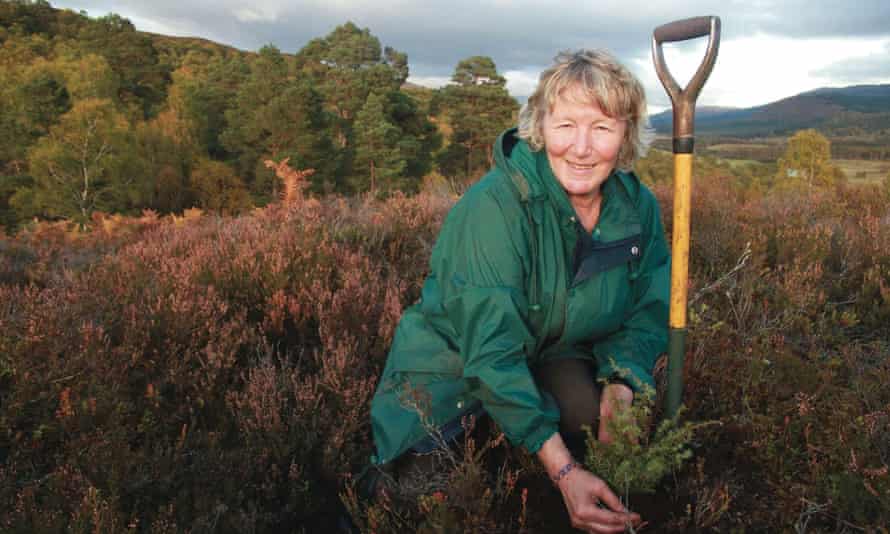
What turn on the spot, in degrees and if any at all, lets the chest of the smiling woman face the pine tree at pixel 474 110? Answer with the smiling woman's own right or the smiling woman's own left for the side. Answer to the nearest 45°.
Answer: approximately 135° to the smiling woman's own left

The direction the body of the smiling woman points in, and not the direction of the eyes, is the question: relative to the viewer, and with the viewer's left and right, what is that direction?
facing the viewer and to the right of the viewer

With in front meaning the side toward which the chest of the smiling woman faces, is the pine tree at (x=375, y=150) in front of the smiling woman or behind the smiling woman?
behind
